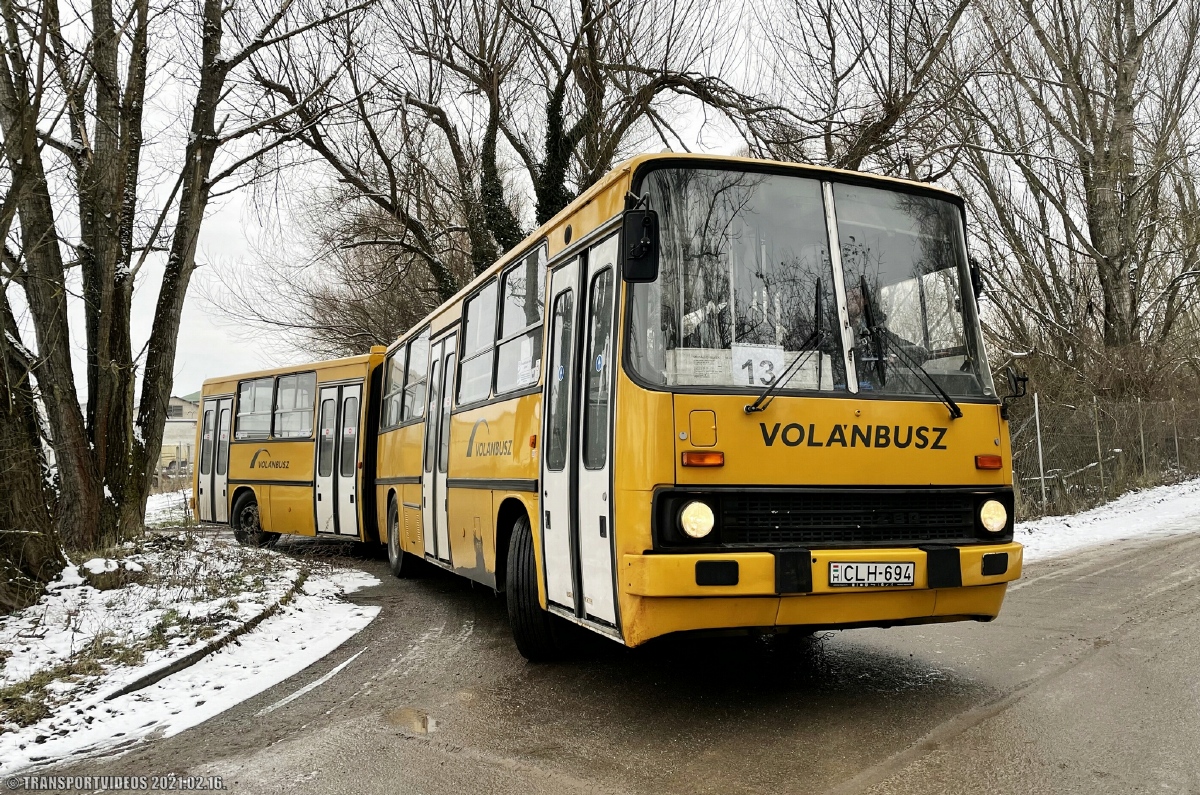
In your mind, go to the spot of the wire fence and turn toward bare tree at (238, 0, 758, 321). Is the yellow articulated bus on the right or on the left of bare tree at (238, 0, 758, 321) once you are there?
left

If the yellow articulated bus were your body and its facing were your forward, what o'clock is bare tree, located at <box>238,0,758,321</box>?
The bare tree is roughly at 7 o'clock from the yellow articulated bus.

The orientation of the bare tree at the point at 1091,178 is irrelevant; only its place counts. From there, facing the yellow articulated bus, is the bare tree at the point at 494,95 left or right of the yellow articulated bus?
right

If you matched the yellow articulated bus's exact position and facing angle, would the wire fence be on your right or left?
on your left

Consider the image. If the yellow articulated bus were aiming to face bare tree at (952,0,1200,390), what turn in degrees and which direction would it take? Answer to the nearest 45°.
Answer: approximately 90° to its left

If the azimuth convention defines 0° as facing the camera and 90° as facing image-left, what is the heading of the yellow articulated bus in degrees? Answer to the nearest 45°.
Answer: approximately 315°
